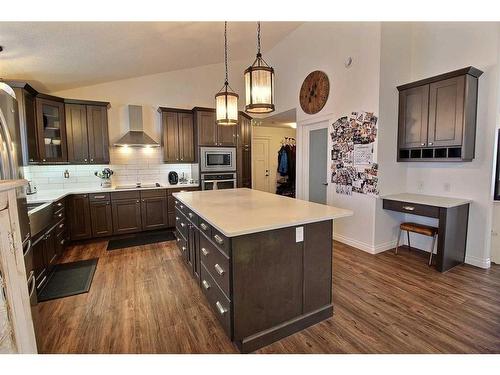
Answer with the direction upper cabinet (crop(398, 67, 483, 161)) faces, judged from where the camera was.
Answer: facing the viewer and to the left of the viewer

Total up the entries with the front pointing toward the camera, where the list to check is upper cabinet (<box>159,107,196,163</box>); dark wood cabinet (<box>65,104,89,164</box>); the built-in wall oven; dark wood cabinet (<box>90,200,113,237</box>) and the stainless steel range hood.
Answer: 5

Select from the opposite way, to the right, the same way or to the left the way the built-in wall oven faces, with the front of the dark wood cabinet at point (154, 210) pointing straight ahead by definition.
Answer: the same way

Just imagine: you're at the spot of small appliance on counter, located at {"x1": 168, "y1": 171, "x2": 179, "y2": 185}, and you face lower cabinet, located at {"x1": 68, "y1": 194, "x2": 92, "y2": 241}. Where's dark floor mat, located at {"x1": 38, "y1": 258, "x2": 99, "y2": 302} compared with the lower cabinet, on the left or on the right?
left

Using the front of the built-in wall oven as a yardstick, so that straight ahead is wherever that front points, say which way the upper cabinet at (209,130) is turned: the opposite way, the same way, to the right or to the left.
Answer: the same way

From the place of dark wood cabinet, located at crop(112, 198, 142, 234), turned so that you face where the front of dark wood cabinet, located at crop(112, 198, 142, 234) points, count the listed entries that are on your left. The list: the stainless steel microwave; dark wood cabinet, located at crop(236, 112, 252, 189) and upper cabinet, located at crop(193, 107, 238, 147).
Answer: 3

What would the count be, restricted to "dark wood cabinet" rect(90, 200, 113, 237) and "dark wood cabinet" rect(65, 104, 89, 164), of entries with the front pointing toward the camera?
2

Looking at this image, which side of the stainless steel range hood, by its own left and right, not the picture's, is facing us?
front

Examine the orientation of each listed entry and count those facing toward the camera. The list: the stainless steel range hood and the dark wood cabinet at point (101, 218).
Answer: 2

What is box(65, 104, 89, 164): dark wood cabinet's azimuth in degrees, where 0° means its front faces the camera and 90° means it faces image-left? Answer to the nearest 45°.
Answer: approximately 0°

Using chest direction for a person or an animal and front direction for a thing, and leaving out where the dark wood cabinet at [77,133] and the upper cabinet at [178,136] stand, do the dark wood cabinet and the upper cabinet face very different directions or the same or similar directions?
same or similar directions

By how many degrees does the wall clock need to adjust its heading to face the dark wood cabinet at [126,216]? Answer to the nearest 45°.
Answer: approximately 45° to its right

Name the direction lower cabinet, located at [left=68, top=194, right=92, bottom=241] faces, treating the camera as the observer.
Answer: facing the viewer

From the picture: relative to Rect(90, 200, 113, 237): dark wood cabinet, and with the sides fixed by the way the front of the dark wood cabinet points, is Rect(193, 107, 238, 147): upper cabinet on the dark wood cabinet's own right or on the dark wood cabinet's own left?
on the dark wood cabinet's own left

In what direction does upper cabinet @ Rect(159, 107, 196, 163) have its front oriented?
toward the camera
